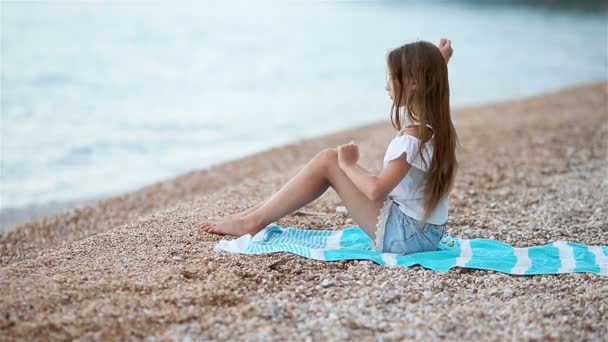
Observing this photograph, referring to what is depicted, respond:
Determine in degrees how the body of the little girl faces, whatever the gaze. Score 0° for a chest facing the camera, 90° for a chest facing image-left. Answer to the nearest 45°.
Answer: approximately 90°
